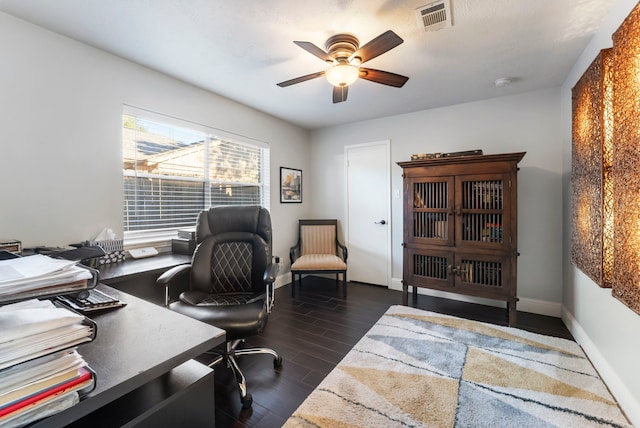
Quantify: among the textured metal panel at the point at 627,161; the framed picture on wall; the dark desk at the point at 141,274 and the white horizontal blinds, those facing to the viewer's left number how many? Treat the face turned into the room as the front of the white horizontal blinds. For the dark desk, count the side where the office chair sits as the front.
1

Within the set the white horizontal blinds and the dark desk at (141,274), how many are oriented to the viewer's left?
0

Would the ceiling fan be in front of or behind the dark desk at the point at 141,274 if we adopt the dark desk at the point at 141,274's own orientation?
in front

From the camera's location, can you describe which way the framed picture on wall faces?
facing the viewer and to the right of the viewer

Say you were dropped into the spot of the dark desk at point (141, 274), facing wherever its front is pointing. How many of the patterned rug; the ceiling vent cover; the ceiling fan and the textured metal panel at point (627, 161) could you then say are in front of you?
4

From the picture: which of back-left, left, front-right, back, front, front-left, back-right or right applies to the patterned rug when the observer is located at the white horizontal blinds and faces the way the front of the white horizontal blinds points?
front

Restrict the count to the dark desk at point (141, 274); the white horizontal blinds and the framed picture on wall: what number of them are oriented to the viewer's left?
0

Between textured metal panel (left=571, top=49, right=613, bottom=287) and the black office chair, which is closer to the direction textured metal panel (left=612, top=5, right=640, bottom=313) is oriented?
the black office chair

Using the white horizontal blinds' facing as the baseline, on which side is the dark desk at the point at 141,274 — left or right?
on its right

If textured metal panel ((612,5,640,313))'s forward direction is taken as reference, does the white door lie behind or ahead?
ahead

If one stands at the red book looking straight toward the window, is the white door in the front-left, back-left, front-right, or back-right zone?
front-right

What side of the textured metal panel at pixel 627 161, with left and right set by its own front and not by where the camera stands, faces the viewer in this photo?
left

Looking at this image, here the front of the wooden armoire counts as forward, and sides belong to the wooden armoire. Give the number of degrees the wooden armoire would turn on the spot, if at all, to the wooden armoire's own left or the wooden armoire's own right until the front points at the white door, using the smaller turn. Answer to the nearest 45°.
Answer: approximately 90° to the wooden armoire's own right
